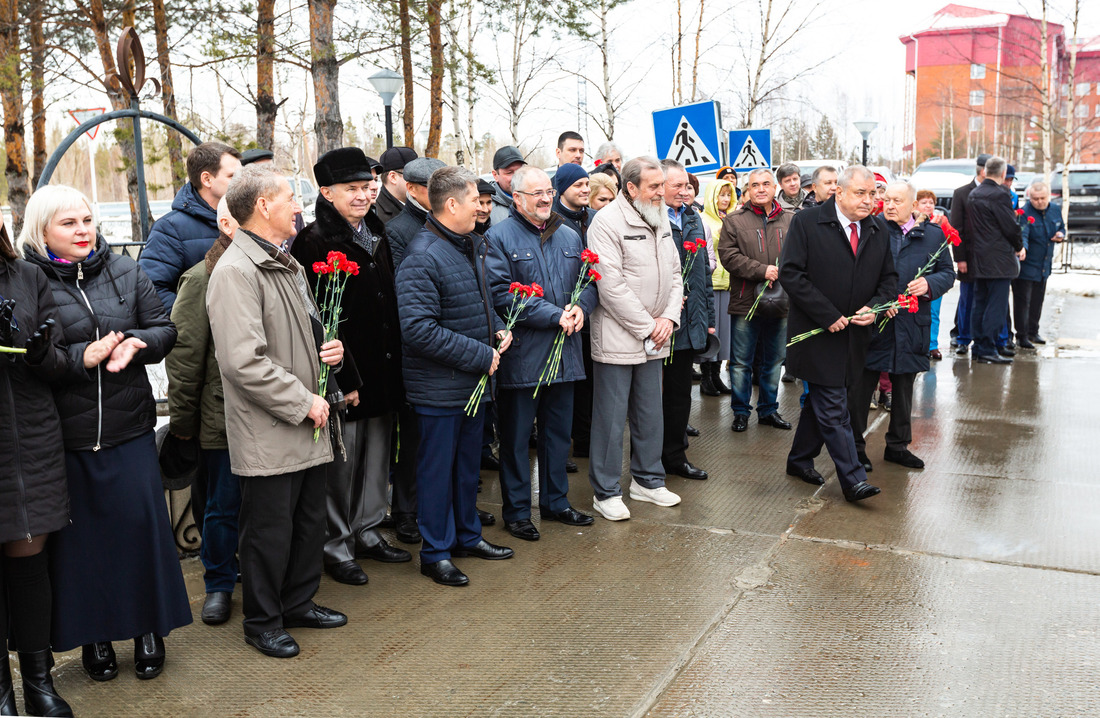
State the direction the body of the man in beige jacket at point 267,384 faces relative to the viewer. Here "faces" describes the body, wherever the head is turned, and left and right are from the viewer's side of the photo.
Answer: facing to the right of the viewer

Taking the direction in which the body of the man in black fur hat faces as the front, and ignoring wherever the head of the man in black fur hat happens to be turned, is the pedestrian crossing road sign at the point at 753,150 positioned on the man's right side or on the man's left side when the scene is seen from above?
on the man's left side

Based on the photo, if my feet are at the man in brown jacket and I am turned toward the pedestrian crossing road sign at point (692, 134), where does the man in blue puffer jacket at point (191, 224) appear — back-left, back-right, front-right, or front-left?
back-left

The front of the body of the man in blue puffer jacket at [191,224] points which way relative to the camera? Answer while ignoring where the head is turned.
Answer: to the viewer's right

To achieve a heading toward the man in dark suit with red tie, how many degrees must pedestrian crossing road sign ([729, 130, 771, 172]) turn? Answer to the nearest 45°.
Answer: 0° — it already faces them

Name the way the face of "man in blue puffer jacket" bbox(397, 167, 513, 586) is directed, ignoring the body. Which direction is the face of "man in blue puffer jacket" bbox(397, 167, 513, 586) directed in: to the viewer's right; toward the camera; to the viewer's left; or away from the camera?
to the viewer's right

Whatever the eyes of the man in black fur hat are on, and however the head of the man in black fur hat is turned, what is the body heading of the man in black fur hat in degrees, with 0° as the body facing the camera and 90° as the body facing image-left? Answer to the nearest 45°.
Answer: approximately 315°

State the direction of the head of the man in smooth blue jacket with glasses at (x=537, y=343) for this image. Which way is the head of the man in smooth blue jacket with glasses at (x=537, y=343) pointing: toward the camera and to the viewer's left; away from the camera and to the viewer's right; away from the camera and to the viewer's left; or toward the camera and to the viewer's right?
toward the camera and to the viewer's right

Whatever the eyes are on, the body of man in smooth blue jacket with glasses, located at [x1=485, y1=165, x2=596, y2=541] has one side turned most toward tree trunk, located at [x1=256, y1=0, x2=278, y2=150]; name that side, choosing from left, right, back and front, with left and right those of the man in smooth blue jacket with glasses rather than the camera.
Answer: back
